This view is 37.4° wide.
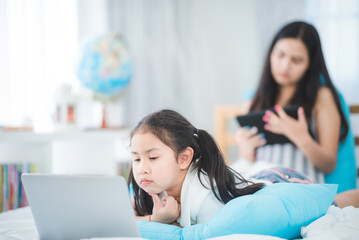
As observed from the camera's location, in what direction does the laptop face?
facing away from the viewer and to the right of the viewer

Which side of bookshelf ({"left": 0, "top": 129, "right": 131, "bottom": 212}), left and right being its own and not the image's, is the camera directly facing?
front

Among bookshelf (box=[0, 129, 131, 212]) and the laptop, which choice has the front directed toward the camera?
the bookshelf

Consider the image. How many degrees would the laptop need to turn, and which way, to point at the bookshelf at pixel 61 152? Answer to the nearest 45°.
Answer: approximately 45° to its left

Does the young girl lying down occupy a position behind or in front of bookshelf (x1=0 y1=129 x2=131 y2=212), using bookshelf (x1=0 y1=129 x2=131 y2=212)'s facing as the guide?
in front

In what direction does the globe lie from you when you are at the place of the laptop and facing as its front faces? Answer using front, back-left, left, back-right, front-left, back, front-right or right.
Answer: front-left

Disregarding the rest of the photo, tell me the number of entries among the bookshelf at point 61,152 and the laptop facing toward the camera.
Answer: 1
